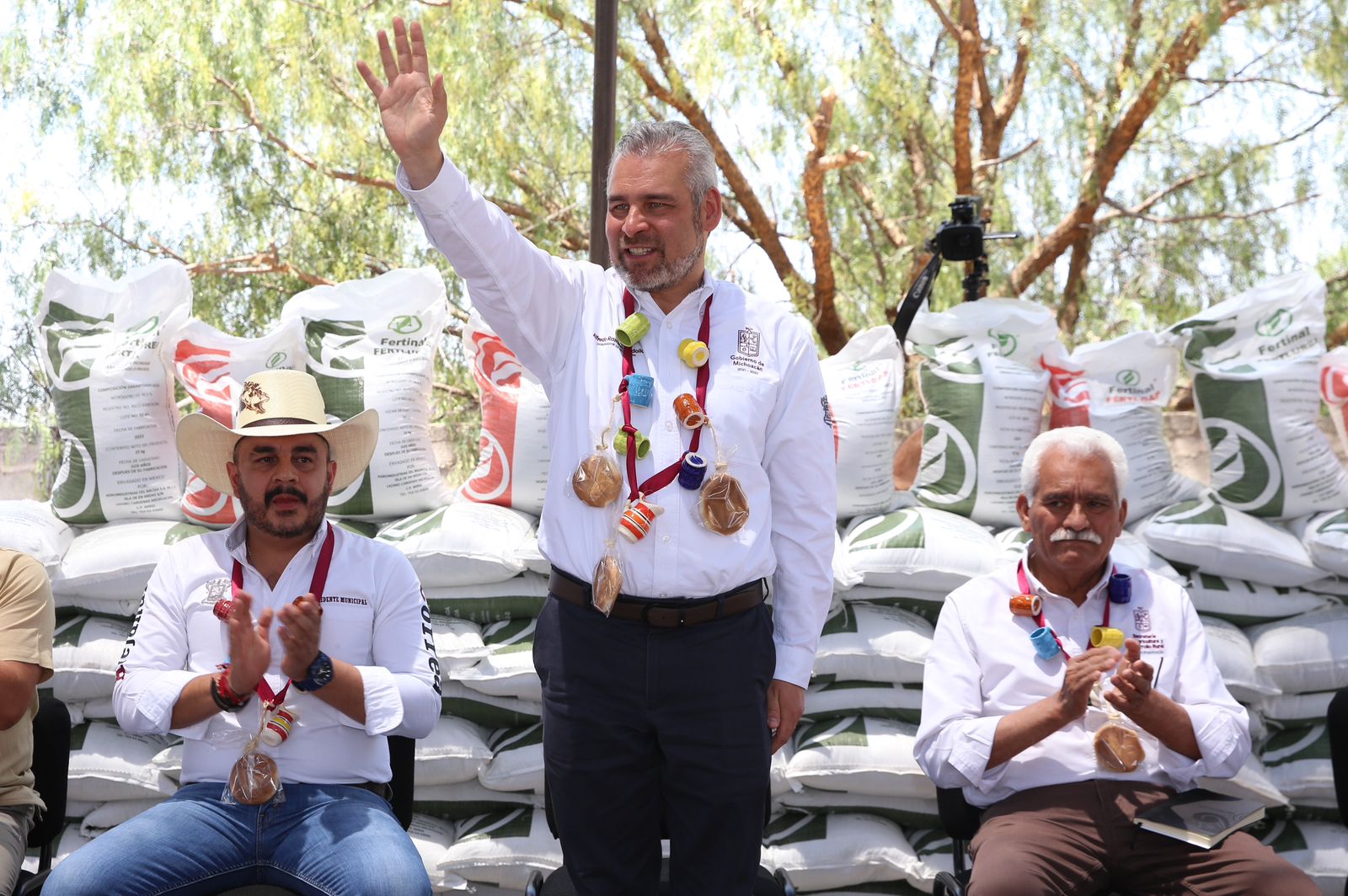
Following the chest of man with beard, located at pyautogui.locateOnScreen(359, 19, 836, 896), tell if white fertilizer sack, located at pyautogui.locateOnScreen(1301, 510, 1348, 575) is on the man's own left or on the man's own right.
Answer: on the man's own left

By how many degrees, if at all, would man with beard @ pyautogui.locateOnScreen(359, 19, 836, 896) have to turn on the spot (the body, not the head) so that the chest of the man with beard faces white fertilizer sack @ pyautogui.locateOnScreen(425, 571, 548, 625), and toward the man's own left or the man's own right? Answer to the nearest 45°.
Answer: approximately 180°

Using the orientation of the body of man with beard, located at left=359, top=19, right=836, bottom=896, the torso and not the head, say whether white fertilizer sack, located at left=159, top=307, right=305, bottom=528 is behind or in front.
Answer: behind

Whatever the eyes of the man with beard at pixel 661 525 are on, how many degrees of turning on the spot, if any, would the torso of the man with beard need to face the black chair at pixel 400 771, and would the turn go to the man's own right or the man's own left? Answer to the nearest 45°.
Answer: approximately 135° to the man's own right

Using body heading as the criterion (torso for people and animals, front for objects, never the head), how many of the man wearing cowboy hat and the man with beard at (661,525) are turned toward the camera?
2

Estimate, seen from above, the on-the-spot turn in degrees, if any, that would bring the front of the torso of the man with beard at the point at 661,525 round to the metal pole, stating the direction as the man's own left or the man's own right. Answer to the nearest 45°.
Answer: approximately 180°

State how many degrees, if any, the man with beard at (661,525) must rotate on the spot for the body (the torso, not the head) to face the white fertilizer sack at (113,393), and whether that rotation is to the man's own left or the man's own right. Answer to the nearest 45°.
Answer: approximately 135° to the man's own right

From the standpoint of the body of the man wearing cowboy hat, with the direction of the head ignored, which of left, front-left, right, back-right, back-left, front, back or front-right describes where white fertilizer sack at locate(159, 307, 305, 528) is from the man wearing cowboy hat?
back

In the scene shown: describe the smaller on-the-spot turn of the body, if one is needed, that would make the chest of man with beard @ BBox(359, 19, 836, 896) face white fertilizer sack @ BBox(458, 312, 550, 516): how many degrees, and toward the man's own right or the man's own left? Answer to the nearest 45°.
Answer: approximately 180°
